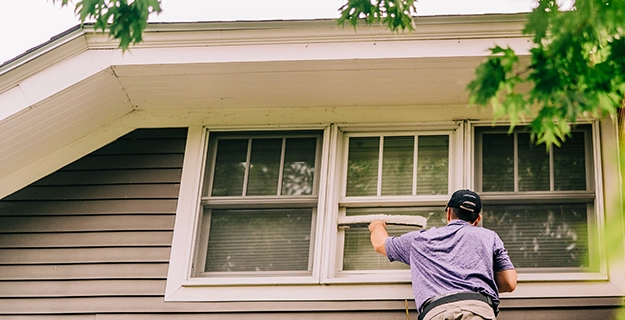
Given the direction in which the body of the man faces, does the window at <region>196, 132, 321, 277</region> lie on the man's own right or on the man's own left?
on the man's own left

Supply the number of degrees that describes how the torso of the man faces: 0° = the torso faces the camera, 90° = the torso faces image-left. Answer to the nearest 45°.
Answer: approximately 180°
